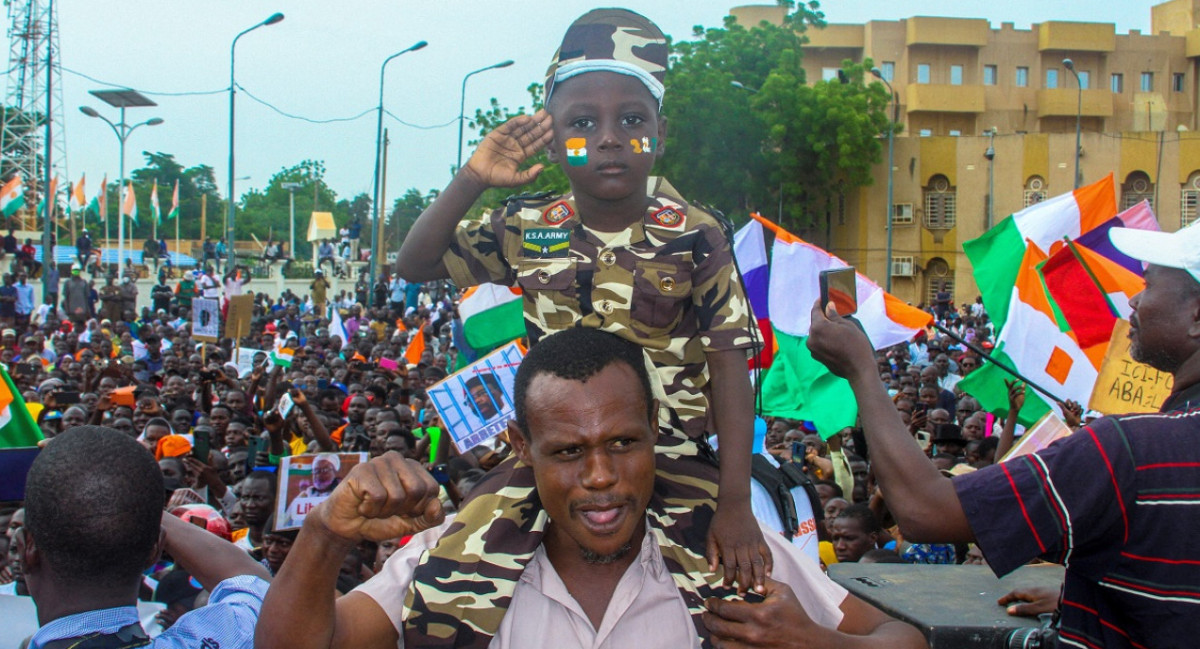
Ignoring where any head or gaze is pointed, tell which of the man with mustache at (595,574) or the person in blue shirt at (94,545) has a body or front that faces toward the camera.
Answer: the man with mustache

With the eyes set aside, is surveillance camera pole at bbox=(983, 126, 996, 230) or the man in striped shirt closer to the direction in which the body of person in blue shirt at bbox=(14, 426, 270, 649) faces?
the surveillance camera pole

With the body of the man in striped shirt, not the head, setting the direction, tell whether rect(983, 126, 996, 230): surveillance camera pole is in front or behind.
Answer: in front

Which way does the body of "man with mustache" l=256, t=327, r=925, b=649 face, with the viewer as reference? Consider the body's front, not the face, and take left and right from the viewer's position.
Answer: facing the viewer

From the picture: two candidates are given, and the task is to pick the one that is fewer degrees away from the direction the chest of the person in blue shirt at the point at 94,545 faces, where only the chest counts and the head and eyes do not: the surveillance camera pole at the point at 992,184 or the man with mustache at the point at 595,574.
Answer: the surveillance camera pole

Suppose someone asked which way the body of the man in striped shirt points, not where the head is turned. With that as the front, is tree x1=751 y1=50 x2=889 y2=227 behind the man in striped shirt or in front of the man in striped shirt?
in front

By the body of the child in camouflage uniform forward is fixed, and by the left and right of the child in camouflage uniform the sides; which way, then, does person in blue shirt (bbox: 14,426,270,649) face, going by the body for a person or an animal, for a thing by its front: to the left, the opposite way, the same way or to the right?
the opposite way

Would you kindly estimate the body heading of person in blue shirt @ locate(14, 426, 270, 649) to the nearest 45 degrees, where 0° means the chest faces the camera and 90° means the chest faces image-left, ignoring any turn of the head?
approximately 180°

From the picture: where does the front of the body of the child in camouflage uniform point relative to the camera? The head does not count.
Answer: toward the camera

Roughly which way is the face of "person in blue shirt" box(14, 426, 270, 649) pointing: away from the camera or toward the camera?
away from the camera

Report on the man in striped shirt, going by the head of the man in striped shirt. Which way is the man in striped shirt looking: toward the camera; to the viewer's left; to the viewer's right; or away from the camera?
to the viewer's left

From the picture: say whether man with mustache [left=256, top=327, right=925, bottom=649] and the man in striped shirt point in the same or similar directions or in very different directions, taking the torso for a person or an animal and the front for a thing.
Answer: very different directions

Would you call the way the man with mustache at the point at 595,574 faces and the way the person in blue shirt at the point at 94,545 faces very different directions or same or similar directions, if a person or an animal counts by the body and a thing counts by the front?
very different directions
